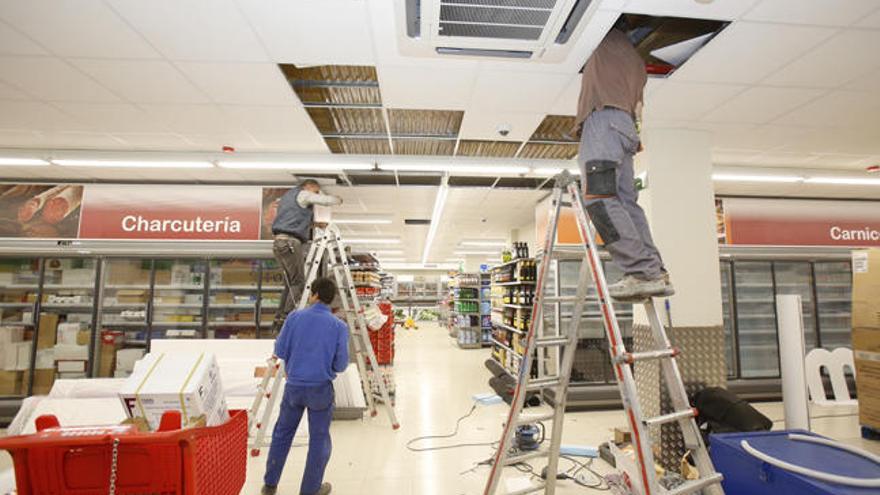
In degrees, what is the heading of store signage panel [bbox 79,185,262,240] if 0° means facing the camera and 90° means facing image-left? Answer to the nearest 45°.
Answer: approximately 0°

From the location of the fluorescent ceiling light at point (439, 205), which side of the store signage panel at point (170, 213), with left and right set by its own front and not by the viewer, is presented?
left

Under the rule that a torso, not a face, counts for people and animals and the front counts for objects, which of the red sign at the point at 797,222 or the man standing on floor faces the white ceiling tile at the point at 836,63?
the red sign

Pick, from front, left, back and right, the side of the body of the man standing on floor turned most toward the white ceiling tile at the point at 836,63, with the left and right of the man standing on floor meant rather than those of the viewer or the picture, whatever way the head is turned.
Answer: right

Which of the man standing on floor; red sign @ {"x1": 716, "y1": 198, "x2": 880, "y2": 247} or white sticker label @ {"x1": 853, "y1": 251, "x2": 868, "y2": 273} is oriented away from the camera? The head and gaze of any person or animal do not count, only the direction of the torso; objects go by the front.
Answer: the man standing on floor

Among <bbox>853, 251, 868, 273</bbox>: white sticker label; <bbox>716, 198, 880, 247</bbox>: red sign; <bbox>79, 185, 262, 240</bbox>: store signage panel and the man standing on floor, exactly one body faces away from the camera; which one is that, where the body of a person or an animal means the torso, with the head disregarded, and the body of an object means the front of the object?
the man standing on floor

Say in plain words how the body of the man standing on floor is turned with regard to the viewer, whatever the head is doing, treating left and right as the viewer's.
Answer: facing away from the viewer

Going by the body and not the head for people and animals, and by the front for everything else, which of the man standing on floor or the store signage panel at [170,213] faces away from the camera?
the man standing on floor
